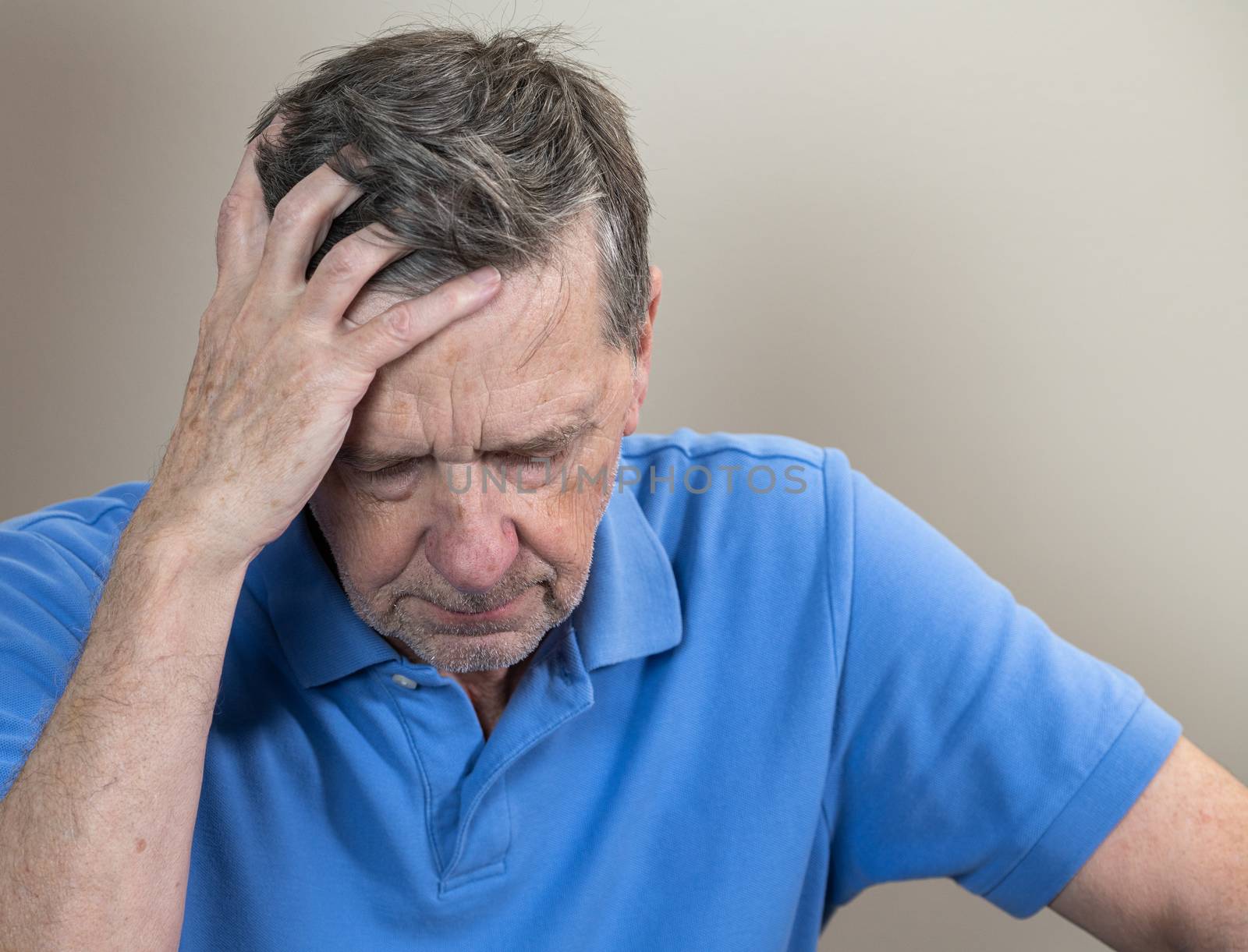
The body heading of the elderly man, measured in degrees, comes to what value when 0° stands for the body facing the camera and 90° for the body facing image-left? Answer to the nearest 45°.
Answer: approximately 0°
